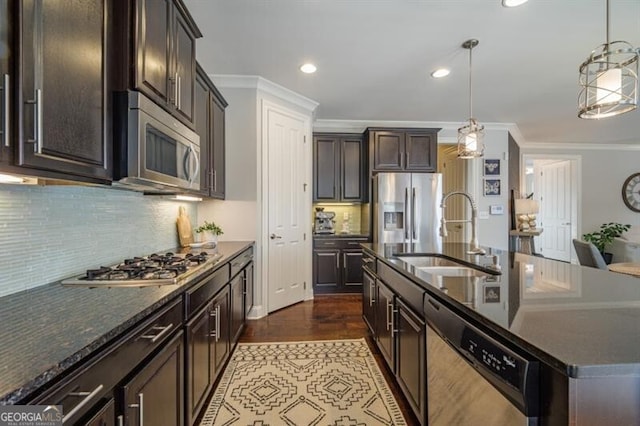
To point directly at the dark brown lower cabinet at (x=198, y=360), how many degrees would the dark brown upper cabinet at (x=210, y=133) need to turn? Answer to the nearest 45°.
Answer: approximately 90° to its right

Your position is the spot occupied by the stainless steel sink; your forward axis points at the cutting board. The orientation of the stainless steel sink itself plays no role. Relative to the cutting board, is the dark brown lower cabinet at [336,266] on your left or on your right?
right

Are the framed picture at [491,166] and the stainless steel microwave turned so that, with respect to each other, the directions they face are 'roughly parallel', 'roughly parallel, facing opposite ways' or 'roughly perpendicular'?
roughly perpendicular

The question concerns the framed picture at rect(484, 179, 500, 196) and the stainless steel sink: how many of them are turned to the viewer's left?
1

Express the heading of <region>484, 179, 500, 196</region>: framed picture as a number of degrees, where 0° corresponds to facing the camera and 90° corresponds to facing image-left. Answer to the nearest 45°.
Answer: approximately 0°

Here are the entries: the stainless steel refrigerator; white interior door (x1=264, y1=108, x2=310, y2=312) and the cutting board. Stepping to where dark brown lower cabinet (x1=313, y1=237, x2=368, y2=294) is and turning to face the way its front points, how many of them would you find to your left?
1

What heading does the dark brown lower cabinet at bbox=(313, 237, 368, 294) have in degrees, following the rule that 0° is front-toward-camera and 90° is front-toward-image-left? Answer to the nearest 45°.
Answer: approximately 0°

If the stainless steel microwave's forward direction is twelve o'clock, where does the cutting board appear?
The cutting board is roughly at 8 o'clock from the stainless steel microwave.

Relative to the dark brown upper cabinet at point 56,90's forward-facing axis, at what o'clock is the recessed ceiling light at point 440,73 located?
The recessed ceiling light is roughly at 10 o'clock from the dark brown upper cabinet.
